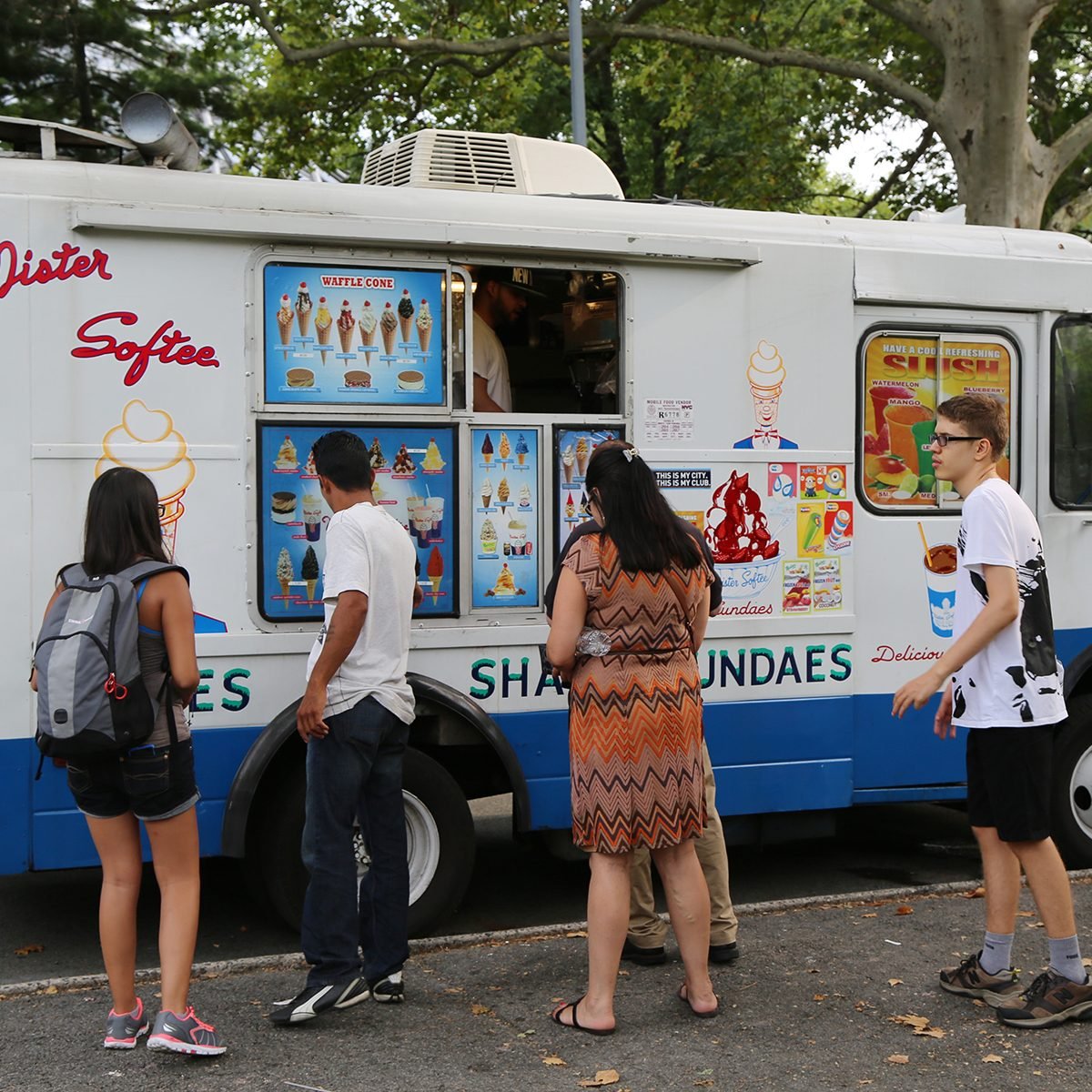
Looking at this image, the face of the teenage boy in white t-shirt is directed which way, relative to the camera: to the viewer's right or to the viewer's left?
to the viewer's left

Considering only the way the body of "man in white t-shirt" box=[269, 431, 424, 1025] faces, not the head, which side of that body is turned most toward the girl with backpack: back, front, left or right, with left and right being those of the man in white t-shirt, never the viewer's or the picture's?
left

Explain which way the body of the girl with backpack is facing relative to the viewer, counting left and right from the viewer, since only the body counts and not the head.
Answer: facing away from the viewer and to the right of the viewer

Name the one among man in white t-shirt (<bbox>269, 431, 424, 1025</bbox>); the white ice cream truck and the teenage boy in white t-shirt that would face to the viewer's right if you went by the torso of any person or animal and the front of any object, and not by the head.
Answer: the white ice cream truck

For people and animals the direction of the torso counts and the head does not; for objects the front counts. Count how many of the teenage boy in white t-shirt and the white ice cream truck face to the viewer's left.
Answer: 1

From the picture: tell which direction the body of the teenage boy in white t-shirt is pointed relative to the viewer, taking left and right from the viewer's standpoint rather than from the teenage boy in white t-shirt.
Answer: facing to the left of the viewer

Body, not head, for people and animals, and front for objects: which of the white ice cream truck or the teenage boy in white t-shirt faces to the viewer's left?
the teenage boy in white t-shirt

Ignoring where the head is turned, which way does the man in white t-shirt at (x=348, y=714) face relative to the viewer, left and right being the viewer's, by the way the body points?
facing away from the viewer and to the left of the viewer

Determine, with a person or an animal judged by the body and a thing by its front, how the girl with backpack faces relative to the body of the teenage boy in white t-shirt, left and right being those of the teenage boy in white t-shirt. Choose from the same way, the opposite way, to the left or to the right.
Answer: to the right

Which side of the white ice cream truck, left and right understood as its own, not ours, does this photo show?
right
